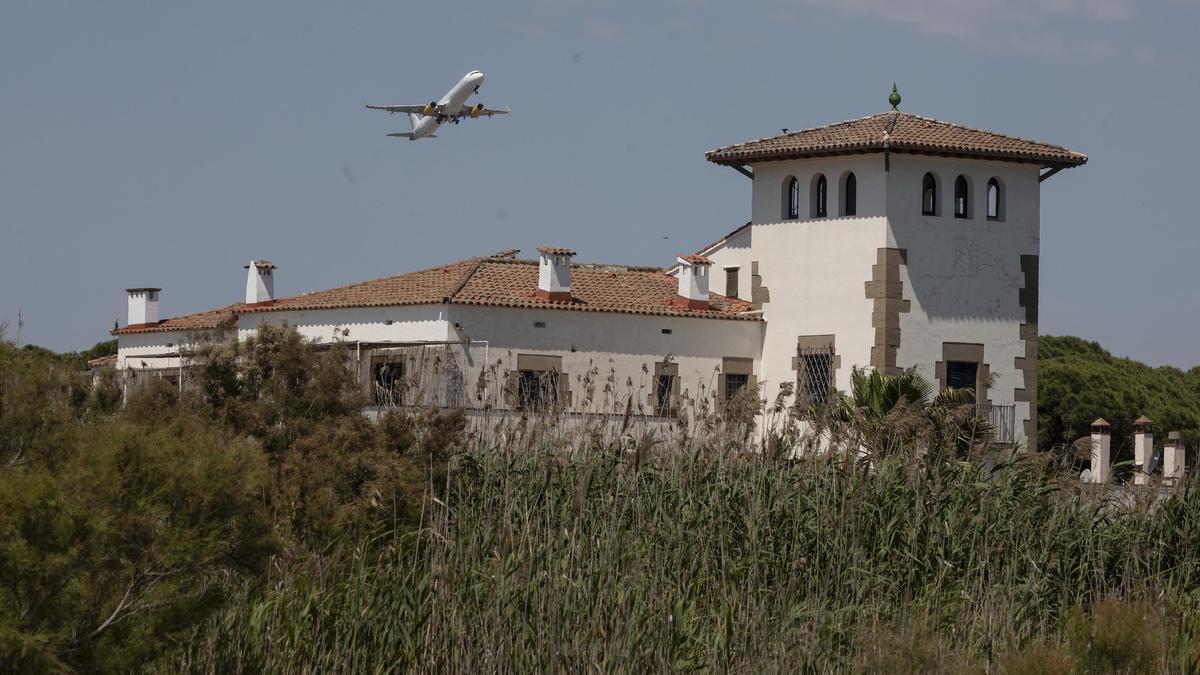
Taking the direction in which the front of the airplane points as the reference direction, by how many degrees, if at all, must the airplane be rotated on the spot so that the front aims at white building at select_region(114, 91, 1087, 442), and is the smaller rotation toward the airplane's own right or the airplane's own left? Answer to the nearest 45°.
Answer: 0° — it already faces it
